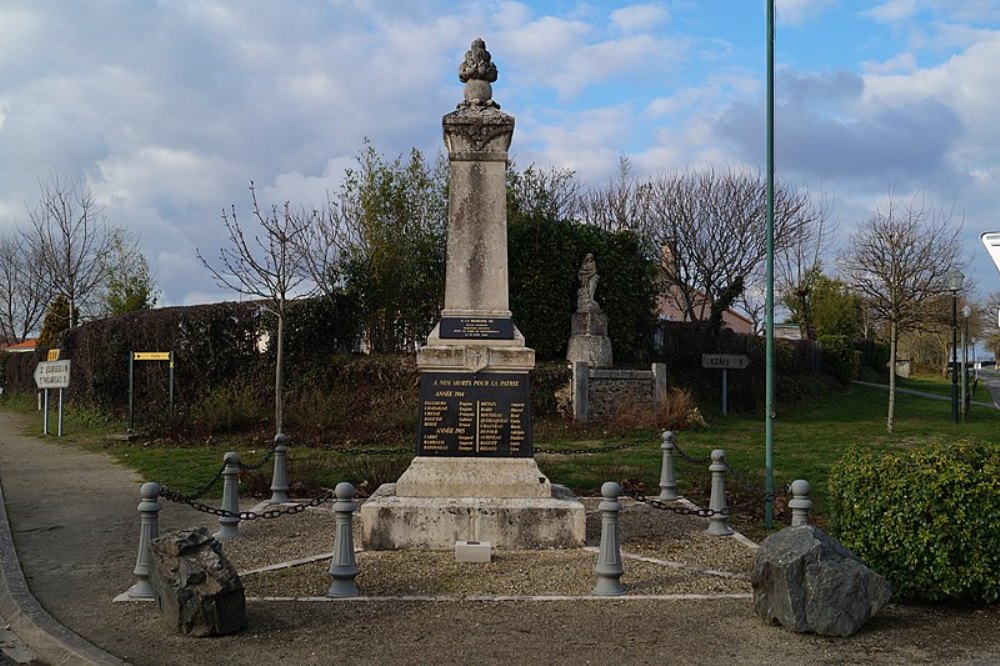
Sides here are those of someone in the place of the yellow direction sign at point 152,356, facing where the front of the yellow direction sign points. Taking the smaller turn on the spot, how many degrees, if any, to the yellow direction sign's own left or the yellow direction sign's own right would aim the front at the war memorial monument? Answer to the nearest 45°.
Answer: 0° — it already faces it

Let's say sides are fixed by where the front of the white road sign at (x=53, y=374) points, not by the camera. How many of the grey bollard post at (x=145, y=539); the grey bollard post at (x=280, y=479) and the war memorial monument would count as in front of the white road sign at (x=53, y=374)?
3

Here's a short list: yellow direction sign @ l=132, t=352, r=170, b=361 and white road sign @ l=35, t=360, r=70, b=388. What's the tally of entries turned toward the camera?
2

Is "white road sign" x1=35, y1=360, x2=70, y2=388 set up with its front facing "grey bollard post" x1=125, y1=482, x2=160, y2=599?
yes

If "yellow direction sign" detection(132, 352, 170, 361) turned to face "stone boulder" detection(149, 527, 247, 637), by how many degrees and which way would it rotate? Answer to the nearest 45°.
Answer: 0° — it already faces it

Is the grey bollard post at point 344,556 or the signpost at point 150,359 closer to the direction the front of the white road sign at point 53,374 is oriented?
the grey bollard post

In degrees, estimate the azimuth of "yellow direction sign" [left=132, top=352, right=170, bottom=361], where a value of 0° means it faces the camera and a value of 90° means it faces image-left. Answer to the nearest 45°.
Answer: approximately 0°
